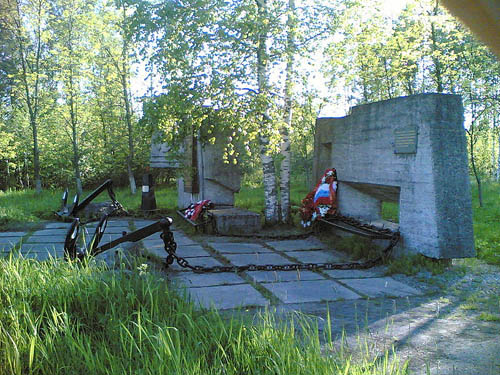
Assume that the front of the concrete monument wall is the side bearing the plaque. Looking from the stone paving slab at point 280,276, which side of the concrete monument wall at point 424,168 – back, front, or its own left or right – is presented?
front

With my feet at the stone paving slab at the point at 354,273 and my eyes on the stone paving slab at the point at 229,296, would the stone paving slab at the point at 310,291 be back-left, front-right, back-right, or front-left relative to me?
front-left

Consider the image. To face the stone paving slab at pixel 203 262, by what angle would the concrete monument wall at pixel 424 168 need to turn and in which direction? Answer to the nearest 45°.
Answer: approximately 45° to its right

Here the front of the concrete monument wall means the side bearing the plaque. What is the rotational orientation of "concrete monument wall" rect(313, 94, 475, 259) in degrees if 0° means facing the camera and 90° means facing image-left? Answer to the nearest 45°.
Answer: approximately 45°

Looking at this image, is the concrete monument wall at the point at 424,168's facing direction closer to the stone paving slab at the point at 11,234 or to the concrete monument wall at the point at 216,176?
the stone paving slab

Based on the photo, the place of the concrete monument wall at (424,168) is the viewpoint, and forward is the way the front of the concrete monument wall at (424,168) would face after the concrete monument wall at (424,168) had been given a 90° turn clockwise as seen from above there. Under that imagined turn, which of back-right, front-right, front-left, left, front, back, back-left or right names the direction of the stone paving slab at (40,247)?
front-left

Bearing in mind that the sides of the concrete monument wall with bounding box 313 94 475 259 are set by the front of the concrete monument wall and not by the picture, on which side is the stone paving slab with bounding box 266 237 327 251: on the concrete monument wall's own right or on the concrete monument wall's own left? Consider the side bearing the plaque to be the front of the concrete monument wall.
on the concrete monument wall's own right

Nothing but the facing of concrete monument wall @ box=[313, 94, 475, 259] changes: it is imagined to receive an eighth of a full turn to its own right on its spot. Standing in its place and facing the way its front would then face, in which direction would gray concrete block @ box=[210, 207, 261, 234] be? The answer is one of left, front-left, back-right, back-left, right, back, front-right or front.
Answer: front-right

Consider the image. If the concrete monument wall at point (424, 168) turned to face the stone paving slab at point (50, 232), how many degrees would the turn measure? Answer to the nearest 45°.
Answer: approximately 45° to its right

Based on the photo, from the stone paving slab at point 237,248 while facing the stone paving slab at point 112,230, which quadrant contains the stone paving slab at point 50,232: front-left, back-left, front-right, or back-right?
front-left

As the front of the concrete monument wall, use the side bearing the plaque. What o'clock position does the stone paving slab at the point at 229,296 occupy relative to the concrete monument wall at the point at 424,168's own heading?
The stone paving slab is roughly at 12 o'clock from the concrete monument wall.

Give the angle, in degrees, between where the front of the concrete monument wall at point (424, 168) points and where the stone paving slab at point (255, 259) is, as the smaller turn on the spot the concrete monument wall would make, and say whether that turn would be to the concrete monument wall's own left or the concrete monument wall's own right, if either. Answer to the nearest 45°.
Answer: approximately 45° to the concrete monument wall's own right
